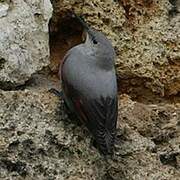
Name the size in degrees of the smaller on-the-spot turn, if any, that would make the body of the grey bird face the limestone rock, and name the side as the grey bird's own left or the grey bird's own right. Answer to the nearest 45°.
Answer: approximately 45° to the grey bird's own left

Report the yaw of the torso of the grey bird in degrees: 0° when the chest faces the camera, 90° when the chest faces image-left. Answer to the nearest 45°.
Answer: approximately 135°
